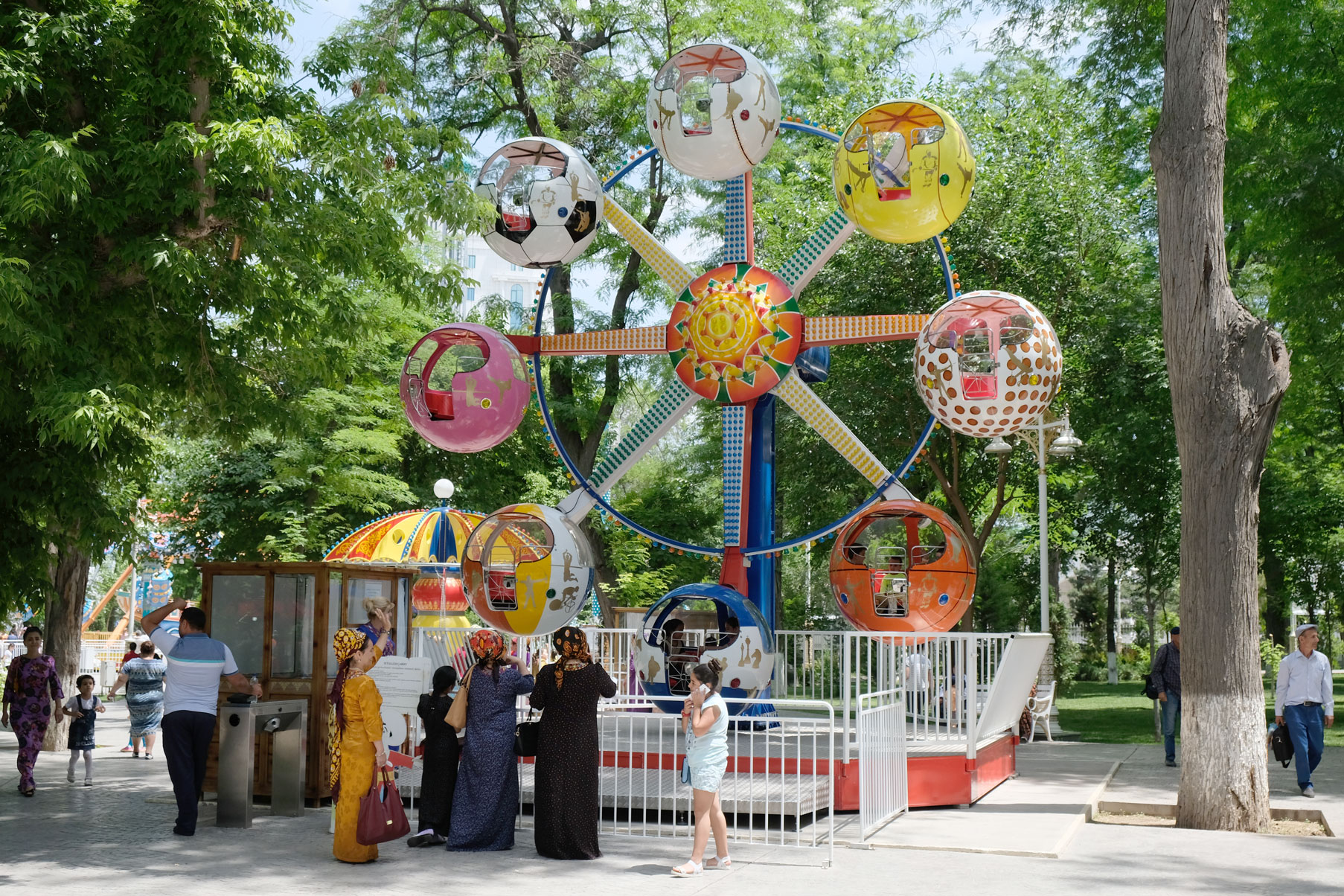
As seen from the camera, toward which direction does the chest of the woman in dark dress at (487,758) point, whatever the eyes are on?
away from the camera

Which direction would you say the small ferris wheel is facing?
toward the camera

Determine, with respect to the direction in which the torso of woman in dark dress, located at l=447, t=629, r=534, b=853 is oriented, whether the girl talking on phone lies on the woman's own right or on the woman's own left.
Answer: on the woman's own right

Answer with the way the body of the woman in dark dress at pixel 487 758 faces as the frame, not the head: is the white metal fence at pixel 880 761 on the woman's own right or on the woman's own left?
on the woman's own right

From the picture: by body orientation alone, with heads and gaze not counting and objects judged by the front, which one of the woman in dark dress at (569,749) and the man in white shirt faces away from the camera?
the woman in dark dress

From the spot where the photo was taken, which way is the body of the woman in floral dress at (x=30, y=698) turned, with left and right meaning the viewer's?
facing the viewer

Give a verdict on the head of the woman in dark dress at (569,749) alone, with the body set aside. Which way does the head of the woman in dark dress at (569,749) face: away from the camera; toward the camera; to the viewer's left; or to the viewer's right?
away from the camera

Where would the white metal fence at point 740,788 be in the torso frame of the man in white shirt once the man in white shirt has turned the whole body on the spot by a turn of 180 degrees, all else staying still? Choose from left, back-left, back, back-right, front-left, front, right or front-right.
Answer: back-left

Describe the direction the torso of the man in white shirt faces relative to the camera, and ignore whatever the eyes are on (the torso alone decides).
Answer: toward the camera

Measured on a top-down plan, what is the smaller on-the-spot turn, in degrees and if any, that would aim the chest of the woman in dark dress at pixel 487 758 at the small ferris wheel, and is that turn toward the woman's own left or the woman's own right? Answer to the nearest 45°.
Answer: approximately 45° to the woman's own right

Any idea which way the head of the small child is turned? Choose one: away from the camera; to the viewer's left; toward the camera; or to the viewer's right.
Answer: toward the camera

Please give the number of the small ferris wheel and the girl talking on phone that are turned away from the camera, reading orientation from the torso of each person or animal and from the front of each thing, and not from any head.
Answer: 0

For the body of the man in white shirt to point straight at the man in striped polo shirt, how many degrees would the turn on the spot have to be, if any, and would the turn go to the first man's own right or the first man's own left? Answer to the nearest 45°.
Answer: approximately 45° to the first man's own right
